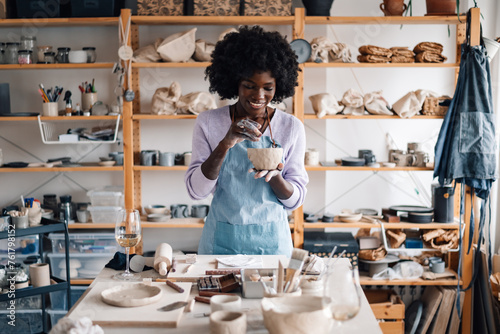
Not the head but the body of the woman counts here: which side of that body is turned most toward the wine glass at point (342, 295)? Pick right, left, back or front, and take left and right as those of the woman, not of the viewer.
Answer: front

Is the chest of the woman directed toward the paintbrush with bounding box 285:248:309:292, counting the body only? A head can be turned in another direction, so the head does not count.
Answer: yes

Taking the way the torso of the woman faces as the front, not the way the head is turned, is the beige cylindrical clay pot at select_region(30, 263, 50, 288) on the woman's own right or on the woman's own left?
on the woman's own right

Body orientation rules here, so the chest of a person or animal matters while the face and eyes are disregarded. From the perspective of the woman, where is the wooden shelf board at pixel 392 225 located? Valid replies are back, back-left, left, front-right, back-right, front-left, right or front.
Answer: back-left

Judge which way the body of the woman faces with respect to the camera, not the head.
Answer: toward the camera

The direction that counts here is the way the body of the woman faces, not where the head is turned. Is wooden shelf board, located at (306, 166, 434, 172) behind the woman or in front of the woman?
behind

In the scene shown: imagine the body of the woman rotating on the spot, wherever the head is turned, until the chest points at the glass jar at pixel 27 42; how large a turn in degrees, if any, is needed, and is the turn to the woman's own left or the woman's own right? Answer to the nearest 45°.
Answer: approximately 135° to the woman's own right

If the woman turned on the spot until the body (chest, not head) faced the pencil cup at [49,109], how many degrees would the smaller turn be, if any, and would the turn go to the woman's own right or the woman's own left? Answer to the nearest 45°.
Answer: approximately 135° to the woman's own right

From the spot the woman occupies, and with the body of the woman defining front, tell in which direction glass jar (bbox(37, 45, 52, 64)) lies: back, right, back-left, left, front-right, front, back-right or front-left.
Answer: back-right

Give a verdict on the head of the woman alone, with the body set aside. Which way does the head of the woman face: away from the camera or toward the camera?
toward the camera

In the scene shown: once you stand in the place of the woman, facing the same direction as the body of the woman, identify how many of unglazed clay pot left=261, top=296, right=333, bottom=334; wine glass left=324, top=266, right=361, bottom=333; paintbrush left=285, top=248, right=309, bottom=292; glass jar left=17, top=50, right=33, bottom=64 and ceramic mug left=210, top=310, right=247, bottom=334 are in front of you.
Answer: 4

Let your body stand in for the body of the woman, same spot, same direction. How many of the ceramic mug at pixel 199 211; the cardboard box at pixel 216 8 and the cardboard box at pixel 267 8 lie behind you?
3

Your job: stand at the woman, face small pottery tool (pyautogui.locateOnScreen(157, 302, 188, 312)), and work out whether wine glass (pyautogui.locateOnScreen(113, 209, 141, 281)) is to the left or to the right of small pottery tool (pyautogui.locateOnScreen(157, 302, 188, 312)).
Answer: right
